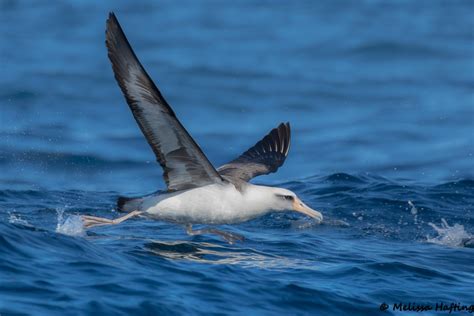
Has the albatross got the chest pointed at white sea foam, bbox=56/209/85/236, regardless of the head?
no

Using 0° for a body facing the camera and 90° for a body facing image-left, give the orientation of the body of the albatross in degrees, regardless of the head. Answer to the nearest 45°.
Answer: approximately 270°

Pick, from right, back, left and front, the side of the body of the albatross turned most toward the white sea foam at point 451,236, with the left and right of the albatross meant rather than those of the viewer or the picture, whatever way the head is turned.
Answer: front
